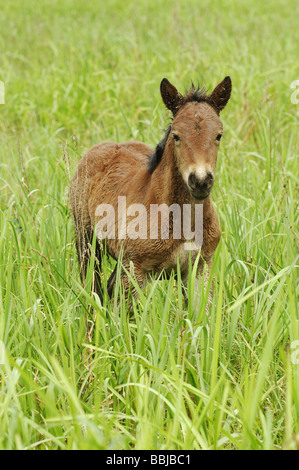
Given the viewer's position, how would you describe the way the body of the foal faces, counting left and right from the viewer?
facing the viewer and to the right of the viewer
